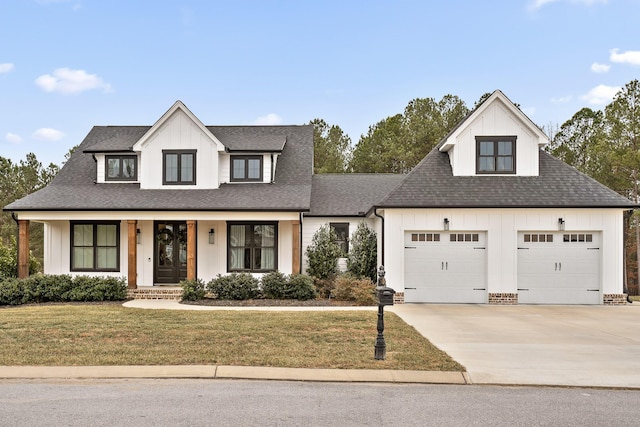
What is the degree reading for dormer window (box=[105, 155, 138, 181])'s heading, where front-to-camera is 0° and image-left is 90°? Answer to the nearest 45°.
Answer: approximately 0°

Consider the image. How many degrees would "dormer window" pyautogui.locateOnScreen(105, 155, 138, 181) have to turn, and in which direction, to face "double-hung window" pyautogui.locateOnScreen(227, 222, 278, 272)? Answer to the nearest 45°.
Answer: approximately 45° to its left

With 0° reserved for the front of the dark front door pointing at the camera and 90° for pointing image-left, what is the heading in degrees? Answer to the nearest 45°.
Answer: approximately 0°

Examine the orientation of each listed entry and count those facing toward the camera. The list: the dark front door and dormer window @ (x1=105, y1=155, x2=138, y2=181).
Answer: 2

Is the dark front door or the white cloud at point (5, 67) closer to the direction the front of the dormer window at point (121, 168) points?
the dark front door

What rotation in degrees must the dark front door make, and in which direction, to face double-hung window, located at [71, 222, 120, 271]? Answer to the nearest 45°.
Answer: approximately 90° to its right

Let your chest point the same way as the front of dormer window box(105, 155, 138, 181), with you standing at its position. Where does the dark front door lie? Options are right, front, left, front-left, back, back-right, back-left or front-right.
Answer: front-left
